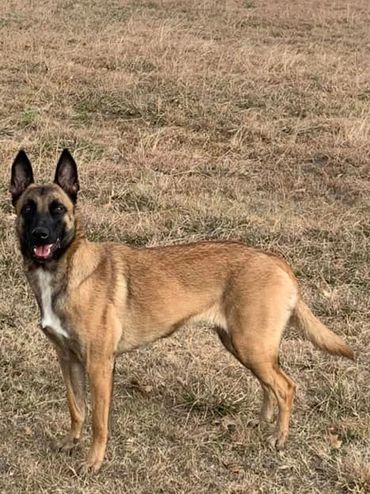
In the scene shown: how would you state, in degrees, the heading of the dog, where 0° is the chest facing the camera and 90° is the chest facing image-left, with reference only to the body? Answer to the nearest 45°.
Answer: approximately 45°
